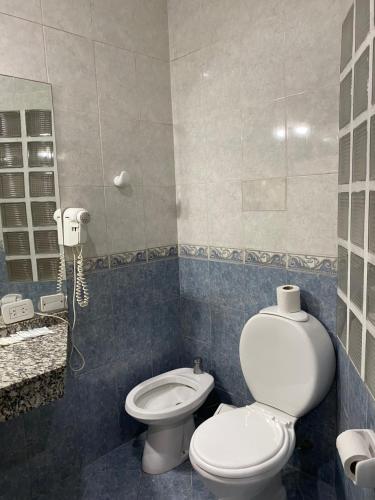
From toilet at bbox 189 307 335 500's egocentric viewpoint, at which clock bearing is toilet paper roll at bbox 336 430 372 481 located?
The toilet paper roll is roughly at 10 o'clock from the toilet.

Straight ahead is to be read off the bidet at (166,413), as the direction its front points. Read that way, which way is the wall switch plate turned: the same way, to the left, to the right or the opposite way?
to the left

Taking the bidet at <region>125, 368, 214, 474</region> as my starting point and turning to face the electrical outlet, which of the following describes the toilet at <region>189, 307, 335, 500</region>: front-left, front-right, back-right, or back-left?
back-left

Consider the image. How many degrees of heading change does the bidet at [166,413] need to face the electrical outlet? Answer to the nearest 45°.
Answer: approximately 45° to its right

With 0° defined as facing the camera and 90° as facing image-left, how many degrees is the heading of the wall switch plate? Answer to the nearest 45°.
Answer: approximately 315°
